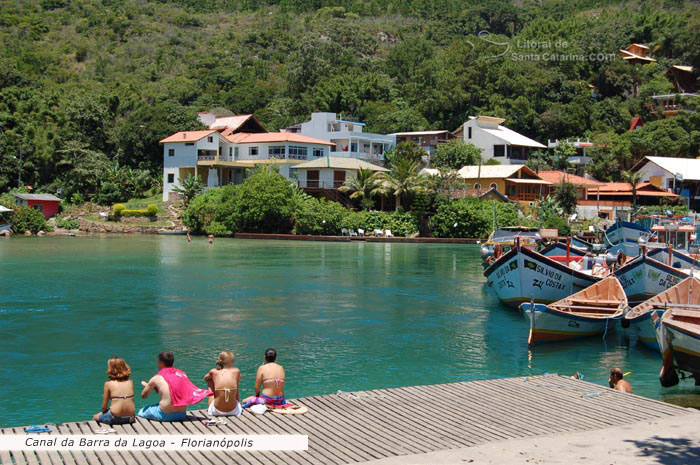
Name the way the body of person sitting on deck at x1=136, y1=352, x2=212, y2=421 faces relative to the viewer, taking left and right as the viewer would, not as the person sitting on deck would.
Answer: facing away from the viewer and to the left of the viewer

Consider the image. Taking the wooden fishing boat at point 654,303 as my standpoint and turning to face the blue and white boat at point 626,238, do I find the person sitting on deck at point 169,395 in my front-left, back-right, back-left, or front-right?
back-left

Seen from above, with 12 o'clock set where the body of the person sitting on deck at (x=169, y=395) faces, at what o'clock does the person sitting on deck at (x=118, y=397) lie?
the person sitting on deck at (x=118, y=397) is roughly at 10 o'clock from the person sitting on deck at (x=169, y=395).

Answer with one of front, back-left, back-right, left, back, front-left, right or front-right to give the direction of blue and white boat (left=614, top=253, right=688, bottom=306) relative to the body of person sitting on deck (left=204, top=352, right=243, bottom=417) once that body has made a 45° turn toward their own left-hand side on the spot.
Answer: right

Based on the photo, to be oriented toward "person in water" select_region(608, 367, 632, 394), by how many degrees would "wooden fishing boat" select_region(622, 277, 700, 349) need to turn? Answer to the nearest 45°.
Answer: approximately 45° to its left

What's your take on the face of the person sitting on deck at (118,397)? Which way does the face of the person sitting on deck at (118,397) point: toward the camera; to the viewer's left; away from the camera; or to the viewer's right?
away from the camera

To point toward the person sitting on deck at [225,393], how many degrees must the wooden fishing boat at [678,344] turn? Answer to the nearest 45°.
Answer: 0° — it already faces them

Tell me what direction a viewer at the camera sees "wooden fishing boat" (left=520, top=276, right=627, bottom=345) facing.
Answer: facing the viewer and to the left of the viewer

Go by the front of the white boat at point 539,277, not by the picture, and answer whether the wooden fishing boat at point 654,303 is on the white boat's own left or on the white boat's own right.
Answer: on the white boat's own left

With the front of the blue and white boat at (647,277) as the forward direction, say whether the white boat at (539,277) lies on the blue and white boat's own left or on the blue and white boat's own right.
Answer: on the blue and white boat's own right

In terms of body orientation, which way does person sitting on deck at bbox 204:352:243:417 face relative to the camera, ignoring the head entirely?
away from the camera

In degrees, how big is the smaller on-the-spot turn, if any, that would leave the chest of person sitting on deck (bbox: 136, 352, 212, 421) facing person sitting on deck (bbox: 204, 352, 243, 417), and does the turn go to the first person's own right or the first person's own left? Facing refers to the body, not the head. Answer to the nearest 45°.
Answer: approximately 135° to the first person's own right

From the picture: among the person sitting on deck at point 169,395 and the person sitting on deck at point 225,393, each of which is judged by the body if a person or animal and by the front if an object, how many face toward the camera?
0
